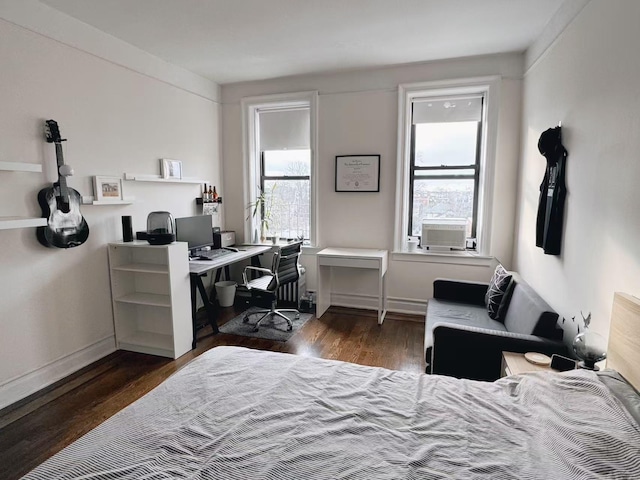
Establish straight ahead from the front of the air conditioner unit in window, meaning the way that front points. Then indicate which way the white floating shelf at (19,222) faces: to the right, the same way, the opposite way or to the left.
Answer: to the left

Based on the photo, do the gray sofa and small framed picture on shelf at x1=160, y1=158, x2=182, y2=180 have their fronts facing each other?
yes

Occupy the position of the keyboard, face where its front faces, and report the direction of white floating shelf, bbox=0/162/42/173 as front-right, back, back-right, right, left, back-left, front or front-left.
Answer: right

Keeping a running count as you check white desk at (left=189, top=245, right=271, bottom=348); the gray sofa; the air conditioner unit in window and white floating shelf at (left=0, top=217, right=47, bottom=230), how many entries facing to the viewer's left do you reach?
1

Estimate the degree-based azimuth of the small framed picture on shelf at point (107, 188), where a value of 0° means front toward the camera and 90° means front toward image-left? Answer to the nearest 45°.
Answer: approximately 315°

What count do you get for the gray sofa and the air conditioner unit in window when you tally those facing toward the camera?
1

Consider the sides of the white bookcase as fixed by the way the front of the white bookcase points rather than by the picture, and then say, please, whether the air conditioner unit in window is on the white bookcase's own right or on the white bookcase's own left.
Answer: on the white bookcase's own left

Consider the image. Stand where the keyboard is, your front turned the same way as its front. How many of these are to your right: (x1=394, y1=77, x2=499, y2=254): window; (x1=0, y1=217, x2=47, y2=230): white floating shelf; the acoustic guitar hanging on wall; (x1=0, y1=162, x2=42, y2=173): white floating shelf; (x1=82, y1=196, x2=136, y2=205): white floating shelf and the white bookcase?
5

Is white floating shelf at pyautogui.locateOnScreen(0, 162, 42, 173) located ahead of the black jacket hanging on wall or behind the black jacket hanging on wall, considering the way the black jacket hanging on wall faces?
ahead

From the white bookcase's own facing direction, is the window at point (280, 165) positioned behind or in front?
behind

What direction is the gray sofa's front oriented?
to the viewer's left

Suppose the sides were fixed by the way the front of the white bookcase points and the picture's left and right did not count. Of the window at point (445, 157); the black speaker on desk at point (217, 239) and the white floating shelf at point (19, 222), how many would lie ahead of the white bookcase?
1

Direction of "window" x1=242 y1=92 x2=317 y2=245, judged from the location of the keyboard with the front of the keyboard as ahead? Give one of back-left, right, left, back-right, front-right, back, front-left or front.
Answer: left

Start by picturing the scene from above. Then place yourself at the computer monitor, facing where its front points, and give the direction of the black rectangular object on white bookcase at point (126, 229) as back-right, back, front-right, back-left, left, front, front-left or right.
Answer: right

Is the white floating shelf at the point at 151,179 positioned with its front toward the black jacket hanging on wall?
yes

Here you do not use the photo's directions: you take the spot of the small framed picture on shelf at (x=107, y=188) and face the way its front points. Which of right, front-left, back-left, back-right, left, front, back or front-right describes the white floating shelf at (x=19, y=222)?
right
